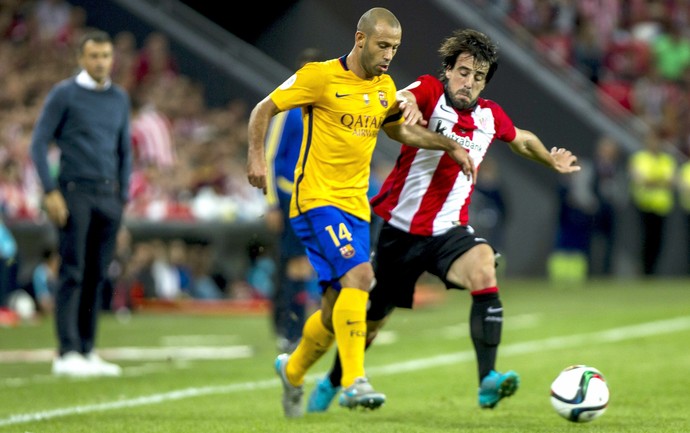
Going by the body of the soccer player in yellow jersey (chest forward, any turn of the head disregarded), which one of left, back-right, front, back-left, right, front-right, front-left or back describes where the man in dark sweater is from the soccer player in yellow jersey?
back

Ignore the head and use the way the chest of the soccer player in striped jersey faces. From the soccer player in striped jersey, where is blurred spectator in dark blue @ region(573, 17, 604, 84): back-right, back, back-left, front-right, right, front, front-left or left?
back-left

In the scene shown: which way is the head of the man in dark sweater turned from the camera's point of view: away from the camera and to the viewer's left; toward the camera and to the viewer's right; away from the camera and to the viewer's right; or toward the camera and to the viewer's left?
toward the camera and to the viewer's right

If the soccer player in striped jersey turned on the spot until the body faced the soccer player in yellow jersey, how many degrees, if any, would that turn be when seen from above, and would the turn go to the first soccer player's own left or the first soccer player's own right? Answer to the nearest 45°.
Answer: approximately 90° to the first soccer player's own right

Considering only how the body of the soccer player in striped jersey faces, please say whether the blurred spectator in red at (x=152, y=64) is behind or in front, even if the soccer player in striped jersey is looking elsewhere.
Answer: behind

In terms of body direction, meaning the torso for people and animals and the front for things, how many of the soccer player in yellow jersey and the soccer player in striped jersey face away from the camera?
0

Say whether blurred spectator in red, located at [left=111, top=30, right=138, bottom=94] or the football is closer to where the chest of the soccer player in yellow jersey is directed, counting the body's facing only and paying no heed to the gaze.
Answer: the football

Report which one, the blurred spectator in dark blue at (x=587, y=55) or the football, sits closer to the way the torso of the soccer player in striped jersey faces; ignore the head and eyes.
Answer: the football
